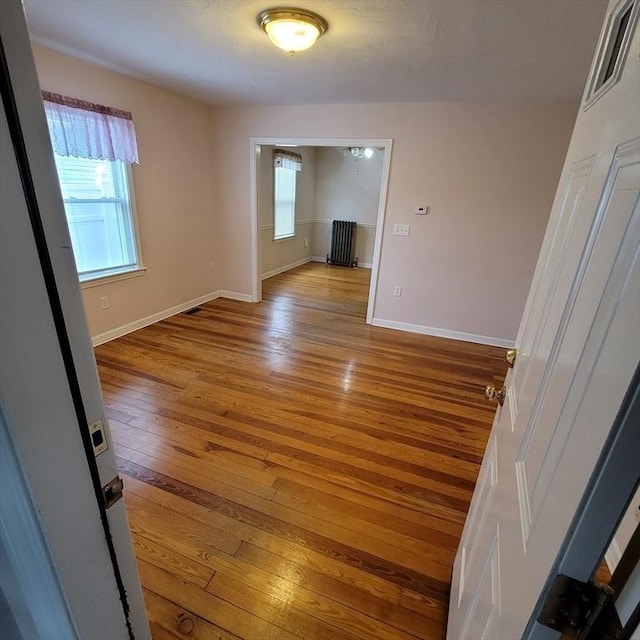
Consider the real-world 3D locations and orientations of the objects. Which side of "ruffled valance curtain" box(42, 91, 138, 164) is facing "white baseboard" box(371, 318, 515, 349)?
front

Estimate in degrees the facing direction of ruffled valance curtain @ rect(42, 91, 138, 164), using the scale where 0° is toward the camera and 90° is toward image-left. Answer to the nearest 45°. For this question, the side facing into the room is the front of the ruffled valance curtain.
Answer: approximately 315°

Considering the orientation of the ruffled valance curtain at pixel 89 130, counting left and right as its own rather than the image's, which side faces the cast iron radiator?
left

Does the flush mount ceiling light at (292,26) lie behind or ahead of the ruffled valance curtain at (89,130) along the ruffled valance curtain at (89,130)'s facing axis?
ahead

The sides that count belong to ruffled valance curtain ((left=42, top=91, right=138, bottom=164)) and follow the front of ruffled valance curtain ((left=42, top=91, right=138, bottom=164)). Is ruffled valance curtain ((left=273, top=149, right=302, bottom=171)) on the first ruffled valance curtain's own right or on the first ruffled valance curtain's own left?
on the first ruffled valance curtain's own left

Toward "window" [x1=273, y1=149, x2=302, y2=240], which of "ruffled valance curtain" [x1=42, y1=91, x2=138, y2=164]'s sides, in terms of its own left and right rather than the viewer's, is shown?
left

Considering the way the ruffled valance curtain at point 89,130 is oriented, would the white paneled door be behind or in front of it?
in front
